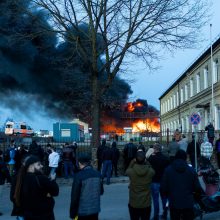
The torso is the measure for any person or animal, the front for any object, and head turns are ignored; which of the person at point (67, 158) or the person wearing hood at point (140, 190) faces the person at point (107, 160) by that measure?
the person wearing hood

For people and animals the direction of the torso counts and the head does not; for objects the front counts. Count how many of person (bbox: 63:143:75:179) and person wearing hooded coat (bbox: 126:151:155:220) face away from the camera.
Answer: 2

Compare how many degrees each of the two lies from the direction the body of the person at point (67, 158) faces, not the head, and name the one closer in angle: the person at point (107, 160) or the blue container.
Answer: the blue container

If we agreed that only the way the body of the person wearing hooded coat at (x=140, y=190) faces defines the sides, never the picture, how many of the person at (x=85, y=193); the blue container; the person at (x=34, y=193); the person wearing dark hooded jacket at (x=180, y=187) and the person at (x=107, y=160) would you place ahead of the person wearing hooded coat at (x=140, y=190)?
2

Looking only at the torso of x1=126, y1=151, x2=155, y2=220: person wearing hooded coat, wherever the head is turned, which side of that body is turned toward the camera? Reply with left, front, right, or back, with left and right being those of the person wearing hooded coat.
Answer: back

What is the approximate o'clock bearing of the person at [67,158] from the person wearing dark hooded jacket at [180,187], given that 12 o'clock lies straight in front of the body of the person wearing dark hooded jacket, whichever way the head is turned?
The person is roughly at 11 o'clock from the person wearing dark hooded jacket.

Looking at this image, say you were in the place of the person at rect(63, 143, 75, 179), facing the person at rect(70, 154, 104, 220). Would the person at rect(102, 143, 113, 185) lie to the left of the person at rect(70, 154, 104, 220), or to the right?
left

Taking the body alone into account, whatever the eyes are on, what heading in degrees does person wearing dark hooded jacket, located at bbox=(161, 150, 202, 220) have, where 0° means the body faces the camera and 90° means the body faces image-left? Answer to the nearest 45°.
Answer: approximately 180°

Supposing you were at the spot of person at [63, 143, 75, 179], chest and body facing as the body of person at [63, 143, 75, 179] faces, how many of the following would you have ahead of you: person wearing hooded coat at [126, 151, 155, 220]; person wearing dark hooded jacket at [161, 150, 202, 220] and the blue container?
1

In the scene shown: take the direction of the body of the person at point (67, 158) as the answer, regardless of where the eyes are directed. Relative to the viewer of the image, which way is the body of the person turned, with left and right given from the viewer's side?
facing away from the viewer

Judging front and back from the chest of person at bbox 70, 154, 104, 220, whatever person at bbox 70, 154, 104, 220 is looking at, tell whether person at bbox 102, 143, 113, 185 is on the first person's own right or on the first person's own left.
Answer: on the first person's own right

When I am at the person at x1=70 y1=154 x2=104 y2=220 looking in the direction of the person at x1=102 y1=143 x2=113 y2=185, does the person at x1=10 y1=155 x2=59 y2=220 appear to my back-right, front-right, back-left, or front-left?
back-left

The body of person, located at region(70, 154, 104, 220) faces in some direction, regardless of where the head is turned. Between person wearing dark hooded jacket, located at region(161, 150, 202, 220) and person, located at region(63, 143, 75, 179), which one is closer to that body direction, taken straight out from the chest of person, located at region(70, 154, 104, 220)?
the person

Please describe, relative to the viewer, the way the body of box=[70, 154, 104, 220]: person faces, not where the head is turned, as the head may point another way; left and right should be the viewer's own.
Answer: facing away from the viewer and to the left of the viewer

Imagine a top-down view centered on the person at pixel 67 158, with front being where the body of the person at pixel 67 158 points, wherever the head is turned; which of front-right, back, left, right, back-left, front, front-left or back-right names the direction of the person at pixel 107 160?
back-right
